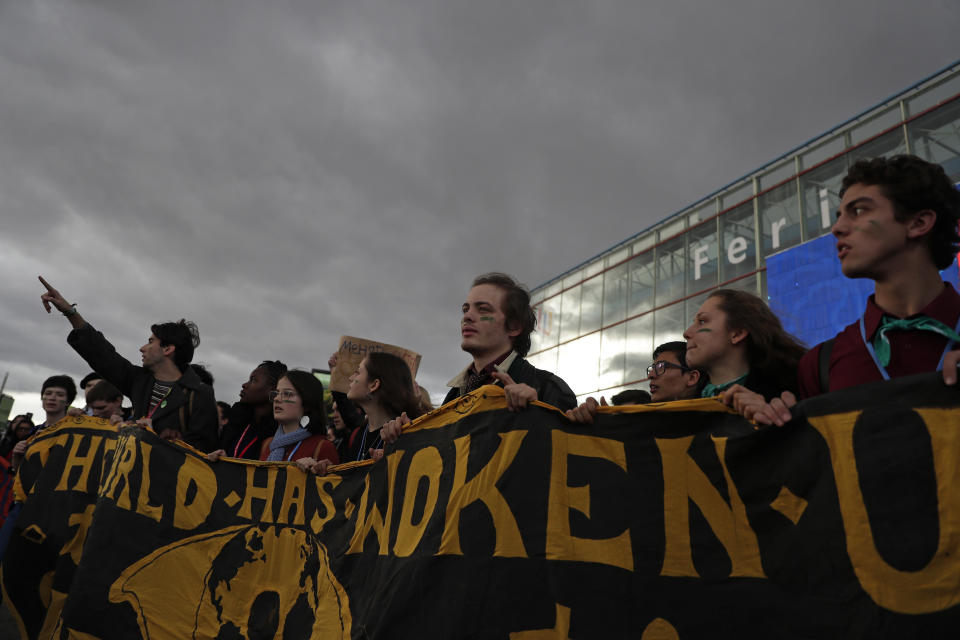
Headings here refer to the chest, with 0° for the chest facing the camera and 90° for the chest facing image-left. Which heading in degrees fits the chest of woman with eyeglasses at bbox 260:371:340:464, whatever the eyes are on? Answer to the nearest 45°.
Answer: approximately 45°

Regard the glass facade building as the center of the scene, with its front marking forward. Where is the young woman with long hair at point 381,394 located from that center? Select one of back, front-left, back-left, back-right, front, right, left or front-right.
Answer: front-left

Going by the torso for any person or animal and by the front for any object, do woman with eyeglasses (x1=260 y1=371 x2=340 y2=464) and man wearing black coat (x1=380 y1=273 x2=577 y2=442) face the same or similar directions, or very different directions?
same or similar directions

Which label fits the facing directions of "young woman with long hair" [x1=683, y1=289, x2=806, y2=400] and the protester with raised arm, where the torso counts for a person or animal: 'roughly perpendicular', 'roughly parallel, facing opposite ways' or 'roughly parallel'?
roughly parallel

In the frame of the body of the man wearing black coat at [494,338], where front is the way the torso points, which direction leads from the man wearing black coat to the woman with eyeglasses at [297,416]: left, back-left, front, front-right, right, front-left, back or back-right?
right

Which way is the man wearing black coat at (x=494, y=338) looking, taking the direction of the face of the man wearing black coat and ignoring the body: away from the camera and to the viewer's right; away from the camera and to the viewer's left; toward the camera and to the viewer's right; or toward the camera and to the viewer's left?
toward the camera and to the viewer's left

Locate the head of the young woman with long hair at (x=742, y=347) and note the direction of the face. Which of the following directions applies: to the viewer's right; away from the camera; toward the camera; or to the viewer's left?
to the viewer's left

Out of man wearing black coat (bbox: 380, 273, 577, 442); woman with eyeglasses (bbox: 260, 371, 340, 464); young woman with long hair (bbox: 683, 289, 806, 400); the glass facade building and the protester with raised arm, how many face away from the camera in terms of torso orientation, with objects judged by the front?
0

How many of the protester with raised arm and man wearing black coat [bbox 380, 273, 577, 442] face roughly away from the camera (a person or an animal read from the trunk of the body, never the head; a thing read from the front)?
0

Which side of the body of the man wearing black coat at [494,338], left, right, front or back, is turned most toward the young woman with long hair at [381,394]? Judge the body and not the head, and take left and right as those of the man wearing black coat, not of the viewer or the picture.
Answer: right

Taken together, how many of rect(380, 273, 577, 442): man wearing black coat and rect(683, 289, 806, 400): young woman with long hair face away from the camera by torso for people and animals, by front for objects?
0

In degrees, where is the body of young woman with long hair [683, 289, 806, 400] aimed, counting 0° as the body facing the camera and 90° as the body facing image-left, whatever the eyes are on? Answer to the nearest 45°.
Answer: approximately 90°

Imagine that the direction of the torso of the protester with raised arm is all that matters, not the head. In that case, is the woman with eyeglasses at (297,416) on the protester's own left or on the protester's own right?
on the protester's own left

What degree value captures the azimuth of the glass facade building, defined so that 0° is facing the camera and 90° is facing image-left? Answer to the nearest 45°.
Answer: approximately 45°

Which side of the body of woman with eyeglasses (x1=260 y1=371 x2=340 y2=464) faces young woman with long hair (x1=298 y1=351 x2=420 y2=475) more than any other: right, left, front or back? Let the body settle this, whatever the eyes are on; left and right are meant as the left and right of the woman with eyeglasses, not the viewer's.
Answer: left

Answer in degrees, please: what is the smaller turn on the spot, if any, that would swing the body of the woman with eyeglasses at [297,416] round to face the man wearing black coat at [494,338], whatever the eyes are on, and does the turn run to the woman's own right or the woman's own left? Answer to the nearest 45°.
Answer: approximately 90° to the woman's own left

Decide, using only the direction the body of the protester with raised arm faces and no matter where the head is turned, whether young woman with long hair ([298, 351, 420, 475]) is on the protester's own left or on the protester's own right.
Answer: on the protester's own left

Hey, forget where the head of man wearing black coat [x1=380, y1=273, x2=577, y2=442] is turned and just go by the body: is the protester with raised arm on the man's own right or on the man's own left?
on the man's own right
